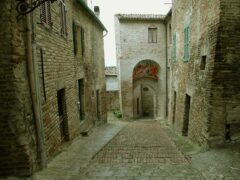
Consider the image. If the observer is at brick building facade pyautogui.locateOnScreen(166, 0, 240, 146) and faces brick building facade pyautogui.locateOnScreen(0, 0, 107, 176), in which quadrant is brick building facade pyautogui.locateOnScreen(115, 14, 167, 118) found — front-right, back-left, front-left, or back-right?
back-right

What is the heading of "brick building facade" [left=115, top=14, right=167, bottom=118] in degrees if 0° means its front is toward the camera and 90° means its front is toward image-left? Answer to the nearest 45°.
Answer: approximately 0°

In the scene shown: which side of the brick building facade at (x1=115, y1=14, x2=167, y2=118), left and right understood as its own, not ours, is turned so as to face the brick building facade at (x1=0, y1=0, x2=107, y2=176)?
front

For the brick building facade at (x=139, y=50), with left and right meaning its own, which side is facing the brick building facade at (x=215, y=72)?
front
